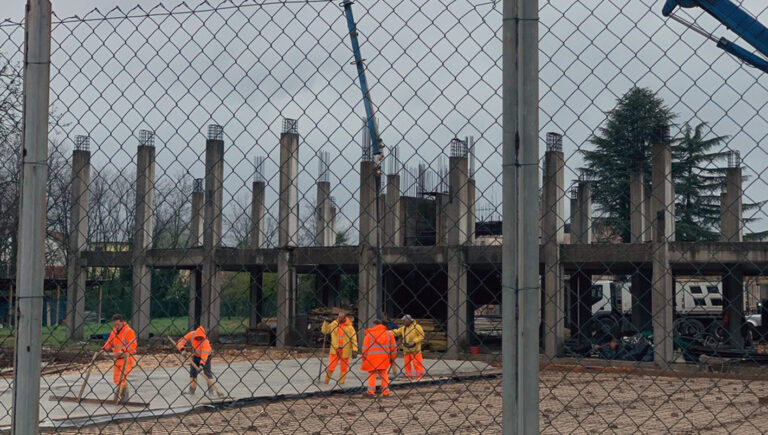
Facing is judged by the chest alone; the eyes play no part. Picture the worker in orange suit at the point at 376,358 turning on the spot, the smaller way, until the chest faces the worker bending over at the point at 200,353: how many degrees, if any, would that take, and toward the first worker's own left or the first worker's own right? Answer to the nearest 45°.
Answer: approximately 90° to the first worker's own left

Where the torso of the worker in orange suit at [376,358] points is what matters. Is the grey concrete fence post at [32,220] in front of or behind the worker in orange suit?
behind

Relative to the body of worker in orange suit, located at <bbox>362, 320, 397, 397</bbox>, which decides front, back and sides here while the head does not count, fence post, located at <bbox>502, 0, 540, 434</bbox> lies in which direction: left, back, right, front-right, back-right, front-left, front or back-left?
back

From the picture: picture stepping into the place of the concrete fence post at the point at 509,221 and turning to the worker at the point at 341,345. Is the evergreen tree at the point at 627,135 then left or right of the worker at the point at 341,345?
right

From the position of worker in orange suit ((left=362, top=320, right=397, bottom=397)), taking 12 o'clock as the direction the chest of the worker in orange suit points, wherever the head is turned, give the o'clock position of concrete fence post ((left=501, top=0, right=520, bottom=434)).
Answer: The concrete fence post is roughly at 6 o'clock from the worker in orange suit.

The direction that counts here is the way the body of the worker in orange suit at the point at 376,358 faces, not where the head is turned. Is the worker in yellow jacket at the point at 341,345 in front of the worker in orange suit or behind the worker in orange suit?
in front

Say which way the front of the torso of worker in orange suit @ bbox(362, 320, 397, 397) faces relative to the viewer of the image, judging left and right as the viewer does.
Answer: facing away from the viewer
